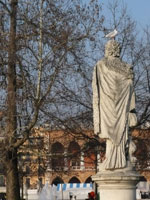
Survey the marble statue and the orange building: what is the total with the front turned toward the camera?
1

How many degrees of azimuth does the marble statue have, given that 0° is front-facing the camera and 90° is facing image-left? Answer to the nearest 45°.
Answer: approximately 180°

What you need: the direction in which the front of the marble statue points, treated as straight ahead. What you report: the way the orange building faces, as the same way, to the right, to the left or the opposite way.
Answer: the opposite way

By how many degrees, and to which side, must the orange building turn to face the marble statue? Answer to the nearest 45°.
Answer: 0° — it already faces it

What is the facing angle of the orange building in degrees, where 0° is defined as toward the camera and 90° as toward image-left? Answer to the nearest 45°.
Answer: approximately 0°

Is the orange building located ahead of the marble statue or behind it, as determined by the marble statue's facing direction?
ahead

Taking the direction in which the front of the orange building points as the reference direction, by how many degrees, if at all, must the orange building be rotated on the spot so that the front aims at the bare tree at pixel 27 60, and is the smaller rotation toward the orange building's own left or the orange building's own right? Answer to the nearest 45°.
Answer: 0° — it already faces it
